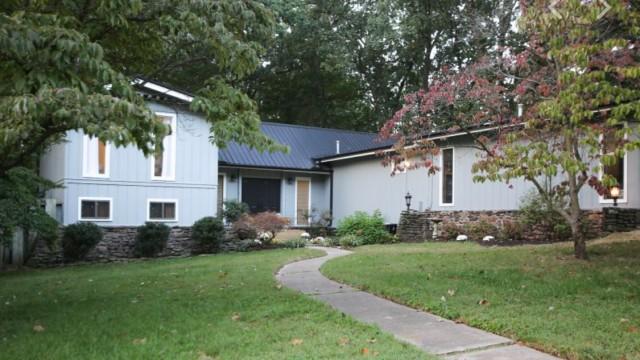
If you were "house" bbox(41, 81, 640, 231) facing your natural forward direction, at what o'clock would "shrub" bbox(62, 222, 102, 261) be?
The shrub is roughly at 2 o'clock from the house.

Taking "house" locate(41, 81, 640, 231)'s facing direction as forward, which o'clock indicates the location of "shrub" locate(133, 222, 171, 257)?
The shrub is roughly at 2 o'clock from the house.

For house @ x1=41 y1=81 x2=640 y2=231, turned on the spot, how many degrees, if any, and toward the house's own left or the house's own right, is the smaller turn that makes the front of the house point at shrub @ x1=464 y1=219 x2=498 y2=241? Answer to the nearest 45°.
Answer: approximately 90° to the house's own left

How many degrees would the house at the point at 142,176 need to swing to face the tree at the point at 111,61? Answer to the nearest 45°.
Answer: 0° — it already faces it

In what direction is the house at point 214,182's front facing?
toward the camera

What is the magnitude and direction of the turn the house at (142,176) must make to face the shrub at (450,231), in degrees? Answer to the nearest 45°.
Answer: approximately 90° to its left

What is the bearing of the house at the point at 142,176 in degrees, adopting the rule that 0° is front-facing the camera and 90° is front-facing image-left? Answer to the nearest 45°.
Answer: approximately 0°

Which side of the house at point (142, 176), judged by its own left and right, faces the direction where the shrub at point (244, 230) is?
left

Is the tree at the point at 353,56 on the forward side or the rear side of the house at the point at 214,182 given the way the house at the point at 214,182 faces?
on the rear side

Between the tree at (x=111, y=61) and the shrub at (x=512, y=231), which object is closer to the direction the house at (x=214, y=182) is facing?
the tree
